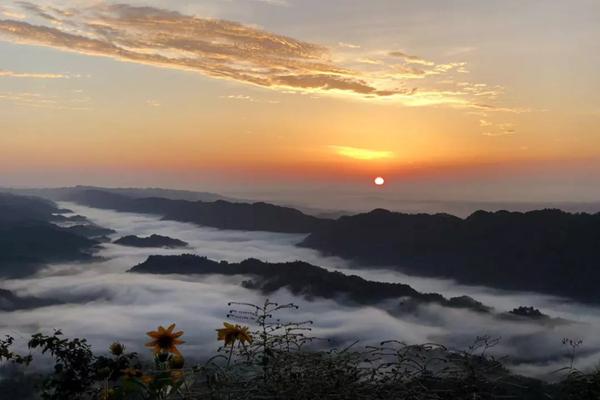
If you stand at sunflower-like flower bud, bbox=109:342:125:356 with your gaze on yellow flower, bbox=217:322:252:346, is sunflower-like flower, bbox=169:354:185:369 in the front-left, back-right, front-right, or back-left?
front-right

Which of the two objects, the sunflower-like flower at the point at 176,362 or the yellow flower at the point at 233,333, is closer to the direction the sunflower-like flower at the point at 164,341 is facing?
the sunflower-like flower

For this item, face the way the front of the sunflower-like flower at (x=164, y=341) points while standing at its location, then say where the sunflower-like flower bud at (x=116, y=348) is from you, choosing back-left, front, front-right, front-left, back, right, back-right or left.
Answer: back-right

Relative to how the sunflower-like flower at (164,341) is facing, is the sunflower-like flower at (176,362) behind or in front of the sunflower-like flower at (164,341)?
in front

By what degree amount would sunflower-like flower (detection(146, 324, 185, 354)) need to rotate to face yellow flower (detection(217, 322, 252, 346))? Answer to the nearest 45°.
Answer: approximately 45° to its left

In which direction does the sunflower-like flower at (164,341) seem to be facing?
toward the camera
